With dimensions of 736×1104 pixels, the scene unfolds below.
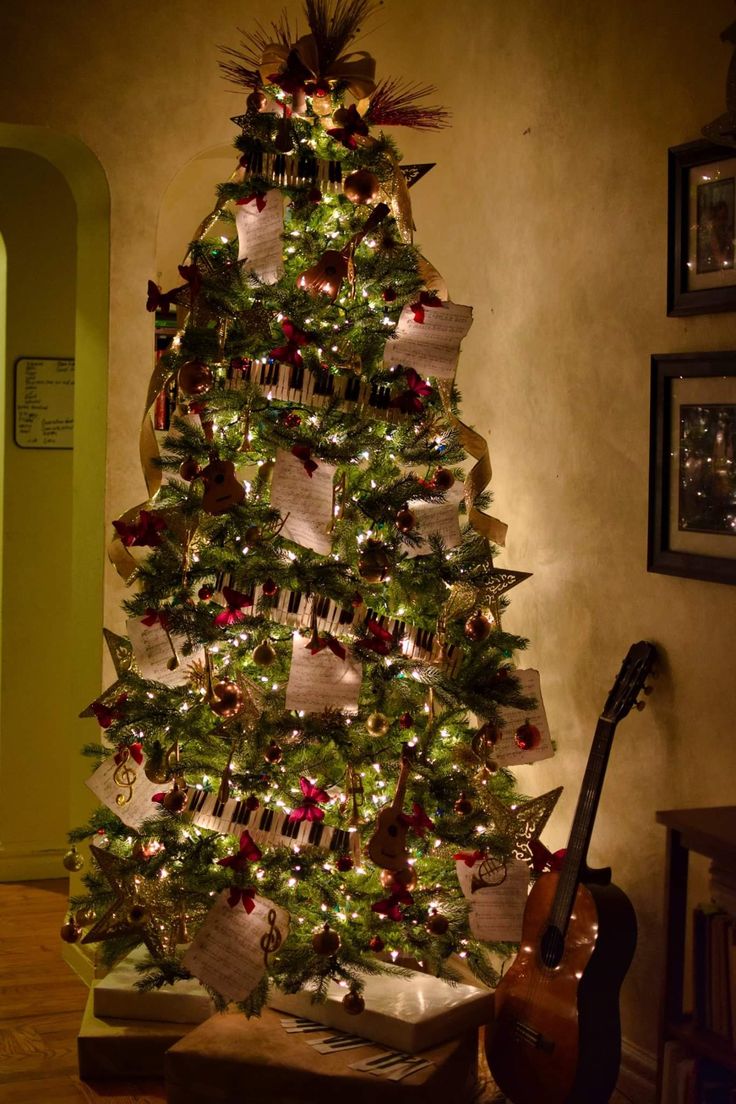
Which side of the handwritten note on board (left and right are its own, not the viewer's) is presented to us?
front

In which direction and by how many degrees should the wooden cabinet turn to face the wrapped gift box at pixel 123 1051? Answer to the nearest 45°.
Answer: approximately 45° to its right

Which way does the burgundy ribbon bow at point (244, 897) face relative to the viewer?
toward the camera

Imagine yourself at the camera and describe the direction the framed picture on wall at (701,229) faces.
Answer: facing the viewer and to the left of the viewer

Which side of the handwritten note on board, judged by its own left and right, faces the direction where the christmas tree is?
front

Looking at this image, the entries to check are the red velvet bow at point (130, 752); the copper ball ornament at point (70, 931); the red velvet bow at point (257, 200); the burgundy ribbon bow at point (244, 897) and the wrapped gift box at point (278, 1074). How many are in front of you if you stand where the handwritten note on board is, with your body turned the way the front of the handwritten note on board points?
5

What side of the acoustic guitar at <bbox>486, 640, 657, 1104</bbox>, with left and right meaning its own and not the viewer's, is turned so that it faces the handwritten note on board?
right

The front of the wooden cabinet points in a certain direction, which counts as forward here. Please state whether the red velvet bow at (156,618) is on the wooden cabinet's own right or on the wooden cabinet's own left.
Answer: on the wooden cabinet's own right

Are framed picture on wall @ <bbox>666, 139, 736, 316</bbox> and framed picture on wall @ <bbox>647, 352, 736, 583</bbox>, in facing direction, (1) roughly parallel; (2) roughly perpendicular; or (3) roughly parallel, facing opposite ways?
roughly parallel
